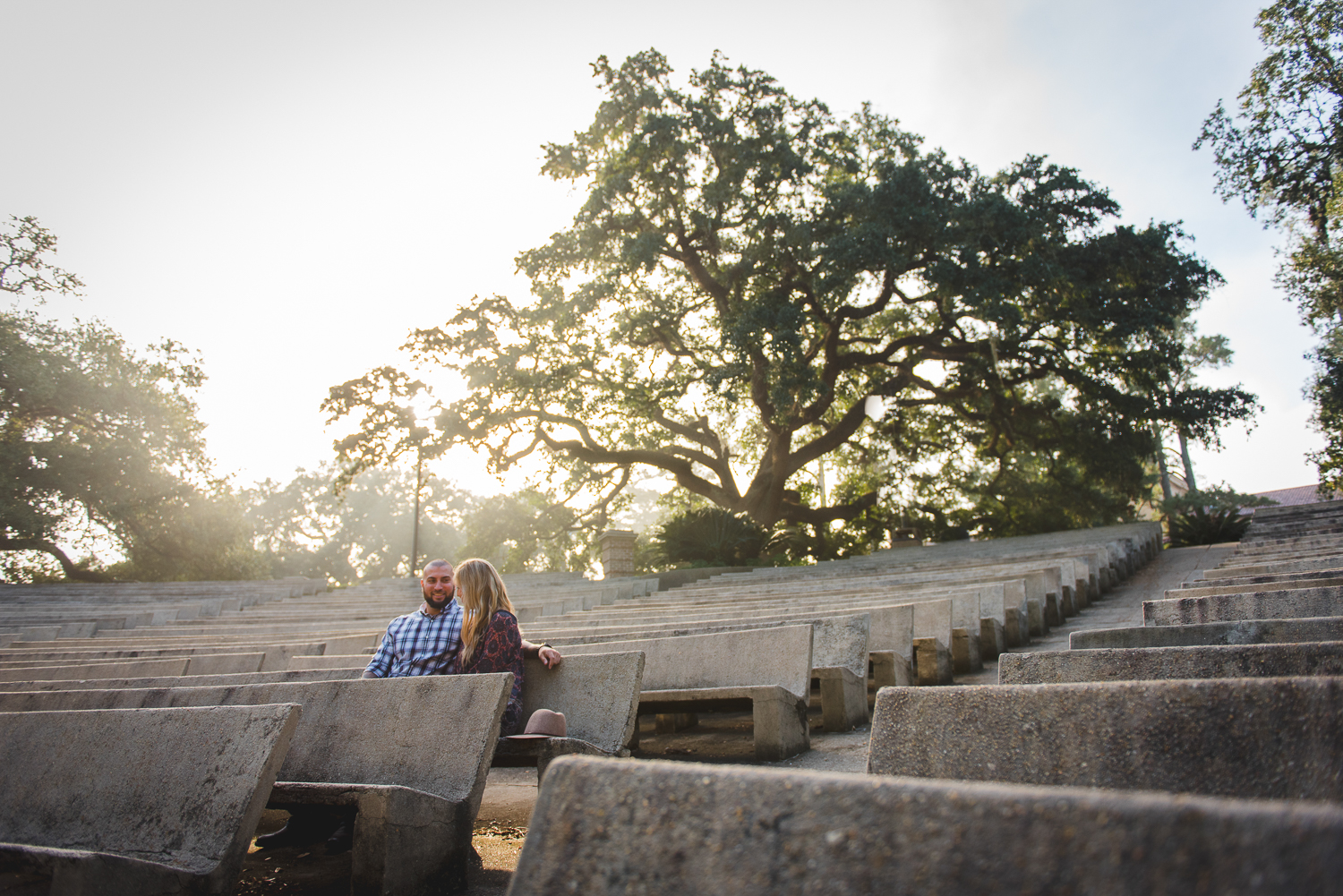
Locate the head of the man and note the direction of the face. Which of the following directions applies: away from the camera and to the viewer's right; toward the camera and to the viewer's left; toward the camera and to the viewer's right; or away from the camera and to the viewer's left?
toward the camera and to the viewer's right

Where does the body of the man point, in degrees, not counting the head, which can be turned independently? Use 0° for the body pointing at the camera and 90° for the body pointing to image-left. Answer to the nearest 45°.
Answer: approximately 0°

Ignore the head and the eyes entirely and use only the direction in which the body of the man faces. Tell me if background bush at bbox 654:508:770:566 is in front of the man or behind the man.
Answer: behind

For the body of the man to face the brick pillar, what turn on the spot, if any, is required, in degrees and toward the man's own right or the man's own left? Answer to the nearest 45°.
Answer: approximately 180°

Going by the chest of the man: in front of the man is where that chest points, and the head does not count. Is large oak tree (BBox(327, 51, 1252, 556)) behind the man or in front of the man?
behind

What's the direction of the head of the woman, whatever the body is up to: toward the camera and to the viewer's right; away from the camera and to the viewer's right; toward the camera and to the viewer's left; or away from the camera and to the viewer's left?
away from the camera and to the viewer's left

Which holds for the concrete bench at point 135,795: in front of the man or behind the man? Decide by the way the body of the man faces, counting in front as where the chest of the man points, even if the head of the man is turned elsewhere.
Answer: in front

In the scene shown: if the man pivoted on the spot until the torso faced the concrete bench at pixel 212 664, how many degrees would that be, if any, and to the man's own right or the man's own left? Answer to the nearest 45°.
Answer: approximately 135° to the man's own right

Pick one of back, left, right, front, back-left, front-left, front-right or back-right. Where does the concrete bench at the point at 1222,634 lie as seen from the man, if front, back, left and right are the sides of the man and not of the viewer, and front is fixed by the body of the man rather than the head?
front-left

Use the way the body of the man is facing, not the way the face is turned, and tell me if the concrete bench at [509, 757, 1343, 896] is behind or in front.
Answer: in front
